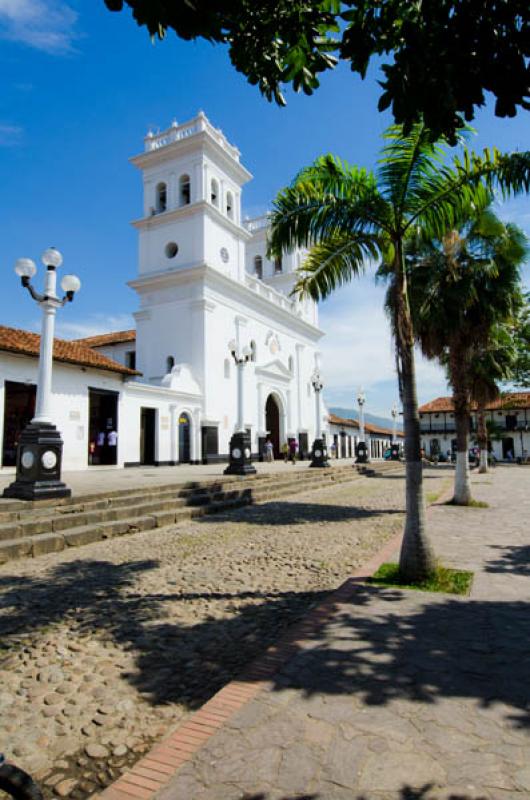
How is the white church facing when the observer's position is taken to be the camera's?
facing the viewer and to the right of the viewer

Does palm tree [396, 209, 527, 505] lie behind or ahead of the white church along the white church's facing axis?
ahead

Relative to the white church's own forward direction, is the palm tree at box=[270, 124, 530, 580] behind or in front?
in front
